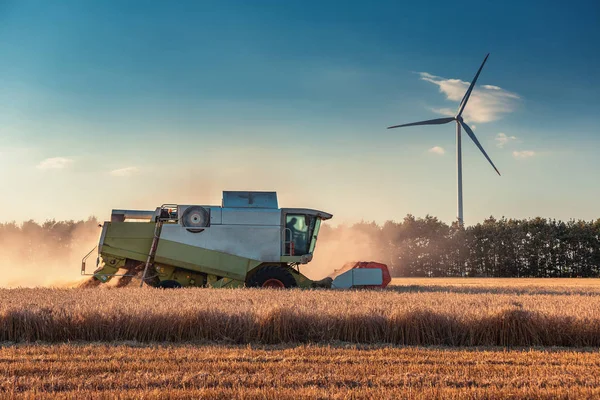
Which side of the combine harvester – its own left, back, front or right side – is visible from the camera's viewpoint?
right
